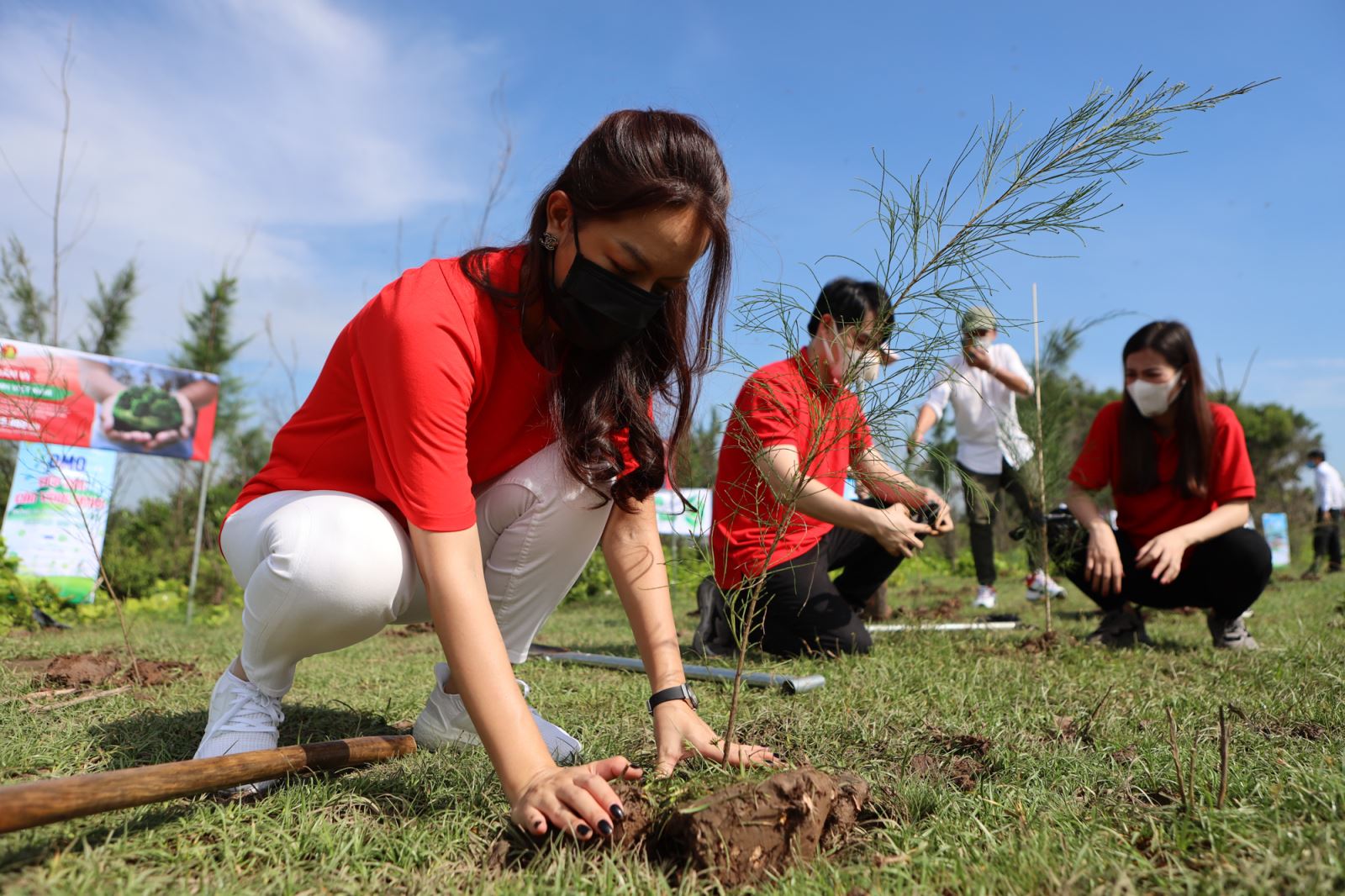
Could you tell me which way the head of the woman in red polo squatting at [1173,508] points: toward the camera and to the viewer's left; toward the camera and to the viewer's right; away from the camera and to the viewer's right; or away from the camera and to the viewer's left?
toward the camera and to the viewer's left

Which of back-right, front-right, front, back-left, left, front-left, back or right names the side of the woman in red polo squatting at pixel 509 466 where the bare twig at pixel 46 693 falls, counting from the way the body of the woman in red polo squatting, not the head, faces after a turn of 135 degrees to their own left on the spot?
front-left

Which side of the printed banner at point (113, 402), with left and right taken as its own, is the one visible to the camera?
front

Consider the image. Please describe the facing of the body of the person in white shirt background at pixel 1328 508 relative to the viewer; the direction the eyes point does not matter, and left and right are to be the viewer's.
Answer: facing to the left of the viewer

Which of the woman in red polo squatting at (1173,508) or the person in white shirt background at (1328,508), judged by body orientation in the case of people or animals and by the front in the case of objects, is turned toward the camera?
the woman in red polo squatting

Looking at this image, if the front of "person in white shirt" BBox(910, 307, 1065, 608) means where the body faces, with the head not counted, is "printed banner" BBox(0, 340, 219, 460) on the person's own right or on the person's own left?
on the person's own right

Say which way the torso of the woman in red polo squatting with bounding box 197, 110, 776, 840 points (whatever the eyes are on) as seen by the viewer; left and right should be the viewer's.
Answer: facing the viewer and to the right of the viewer

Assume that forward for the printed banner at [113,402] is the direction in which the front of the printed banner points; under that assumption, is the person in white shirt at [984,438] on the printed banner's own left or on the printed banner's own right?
on the printed banner's own left

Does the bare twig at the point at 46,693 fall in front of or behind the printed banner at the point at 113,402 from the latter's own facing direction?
in front

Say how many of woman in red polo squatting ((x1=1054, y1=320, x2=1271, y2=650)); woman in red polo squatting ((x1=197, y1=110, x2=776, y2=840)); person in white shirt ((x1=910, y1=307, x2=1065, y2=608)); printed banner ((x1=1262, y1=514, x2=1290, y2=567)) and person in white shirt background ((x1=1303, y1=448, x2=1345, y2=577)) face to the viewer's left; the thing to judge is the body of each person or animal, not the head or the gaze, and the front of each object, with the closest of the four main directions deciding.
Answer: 1

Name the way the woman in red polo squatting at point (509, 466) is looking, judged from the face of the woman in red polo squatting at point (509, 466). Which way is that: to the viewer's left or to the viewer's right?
to the viewer's right

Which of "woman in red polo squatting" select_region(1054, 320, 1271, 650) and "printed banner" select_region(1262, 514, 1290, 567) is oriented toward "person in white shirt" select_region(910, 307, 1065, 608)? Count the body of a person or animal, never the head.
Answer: the printed banner

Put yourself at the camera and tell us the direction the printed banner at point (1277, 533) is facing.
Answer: facing the viewer
